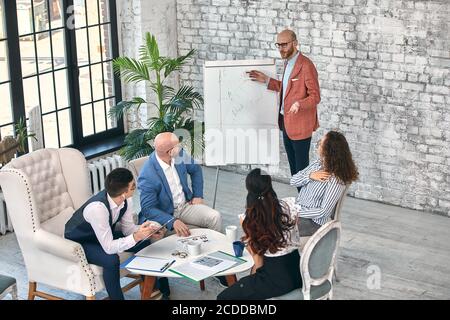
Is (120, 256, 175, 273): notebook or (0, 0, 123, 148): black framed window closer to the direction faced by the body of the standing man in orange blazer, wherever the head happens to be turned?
the notebook

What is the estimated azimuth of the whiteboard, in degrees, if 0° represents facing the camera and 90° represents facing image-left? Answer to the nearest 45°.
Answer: approximately 0°

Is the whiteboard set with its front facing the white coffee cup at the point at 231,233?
yes

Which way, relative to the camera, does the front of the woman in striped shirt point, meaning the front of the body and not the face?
to the viewer's left

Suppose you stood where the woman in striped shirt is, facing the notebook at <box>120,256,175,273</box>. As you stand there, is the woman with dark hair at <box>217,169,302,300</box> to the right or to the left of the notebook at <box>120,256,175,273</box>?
left

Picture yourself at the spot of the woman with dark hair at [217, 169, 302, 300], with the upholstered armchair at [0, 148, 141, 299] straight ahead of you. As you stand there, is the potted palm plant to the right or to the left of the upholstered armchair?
right

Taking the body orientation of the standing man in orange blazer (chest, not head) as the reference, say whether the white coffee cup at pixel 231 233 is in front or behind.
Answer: in front

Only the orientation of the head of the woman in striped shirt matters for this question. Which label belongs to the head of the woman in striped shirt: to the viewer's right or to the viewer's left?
to the viewer's left

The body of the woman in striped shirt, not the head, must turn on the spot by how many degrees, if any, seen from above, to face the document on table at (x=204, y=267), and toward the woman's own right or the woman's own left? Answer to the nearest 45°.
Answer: approximately 45° to the woman's own left

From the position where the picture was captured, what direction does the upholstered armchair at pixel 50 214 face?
facing the viewer and to the right of the viewer

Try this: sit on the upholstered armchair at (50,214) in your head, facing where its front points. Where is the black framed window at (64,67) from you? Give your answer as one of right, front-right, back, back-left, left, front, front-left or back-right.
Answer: back-left

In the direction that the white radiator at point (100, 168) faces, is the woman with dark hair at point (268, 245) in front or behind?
in front
